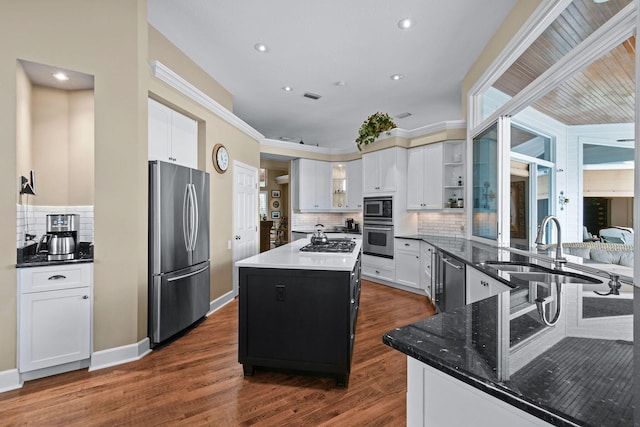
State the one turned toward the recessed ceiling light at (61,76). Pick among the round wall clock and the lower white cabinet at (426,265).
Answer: the lower white cabinet

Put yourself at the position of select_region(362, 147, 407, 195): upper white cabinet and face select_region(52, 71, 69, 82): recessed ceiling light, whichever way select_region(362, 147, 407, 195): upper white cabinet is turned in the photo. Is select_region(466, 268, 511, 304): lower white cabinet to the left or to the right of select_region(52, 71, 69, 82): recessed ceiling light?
left

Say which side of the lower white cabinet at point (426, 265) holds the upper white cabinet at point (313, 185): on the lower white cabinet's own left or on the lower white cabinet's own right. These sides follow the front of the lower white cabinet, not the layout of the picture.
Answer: on the lower white cabinet's own right

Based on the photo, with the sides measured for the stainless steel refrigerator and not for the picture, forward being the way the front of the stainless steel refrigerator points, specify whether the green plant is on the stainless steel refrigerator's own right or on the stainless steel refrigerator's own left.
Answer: on the stainless steel refrigerator's own left

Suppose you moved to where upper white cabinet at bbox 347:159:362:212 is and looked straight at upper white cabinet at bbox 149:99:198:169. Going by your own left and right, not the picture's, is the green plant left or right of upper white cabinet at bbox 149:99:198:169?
left

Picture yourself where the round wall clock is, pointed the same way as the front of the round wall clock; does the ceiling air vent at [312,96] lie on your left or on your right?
on your left

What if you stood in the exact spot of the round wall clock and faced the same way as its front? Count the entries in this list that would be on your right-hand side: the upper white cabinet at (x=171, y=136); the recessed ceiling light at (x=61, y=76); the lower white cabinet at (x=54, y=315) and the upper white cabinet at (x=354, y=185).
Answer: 3

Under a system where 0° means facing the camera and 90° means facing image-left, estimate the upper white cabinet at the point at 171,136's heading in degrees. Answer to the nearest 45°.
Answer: approximately 315°

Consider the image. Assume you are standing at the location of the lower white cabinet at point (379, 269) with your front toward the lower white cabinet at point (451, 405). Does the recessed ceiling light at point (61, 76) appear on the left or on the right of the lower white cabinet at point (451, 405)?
right

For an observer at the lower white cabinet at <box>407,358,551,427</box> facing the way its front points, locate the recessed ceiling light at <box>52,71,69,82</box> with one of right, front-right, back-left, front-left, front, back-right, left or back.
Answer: front-right

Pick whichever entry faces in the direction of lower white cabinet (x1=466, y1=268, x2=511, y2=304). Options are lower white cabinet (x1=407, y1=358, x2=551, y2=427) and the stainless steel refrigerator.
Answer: the stainless steel refrigerator
